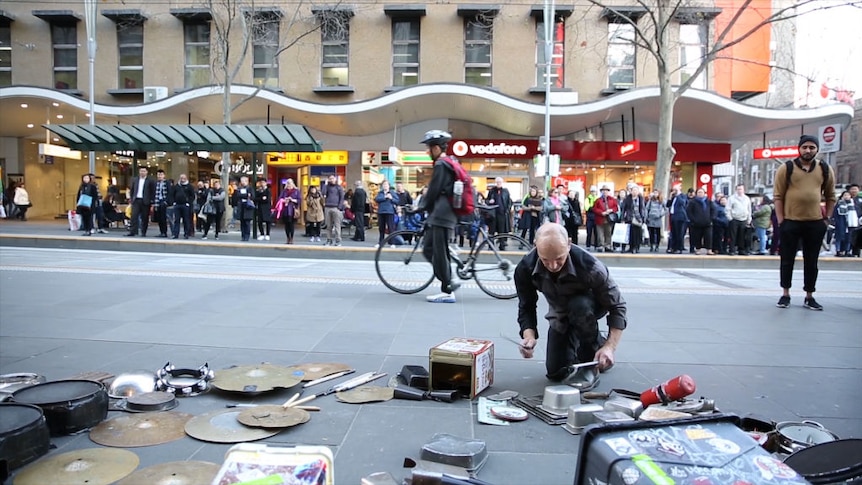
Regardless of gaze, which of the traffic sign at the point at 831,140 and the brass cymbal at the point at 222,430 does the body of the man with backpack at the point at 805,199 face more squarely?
the brass cymbal

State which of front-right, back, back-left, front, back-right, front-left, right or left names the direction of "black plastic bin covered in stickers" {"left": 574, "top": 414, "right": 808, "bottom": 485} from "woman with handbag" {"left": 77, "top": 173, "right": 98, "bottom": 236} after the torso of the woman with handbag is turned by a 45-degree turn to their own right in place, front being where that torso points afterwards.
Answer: front-left

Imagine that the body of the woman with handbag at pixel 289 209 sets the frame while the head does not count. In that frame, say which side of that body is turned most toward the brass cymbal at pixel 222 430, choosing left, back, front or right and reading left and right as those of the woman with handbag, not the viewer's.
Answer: front

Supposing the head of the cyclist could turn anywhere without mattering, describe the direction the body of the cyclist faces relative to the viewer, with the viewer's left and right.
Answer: facing to the left of the viewer

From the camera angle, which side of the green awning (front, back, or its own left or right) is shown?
front

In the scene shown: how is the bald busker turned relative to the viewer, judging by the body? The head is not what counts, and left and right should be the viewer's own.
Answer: facing the viewer

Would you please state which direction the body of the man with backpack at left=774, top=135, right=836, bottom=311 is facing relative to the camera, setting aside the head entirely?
toward the camera

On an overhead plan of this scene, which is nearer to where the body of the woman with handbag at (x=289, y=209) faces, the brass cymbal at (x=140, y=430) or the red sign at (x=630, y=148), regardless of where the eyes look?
the brass cymbal
